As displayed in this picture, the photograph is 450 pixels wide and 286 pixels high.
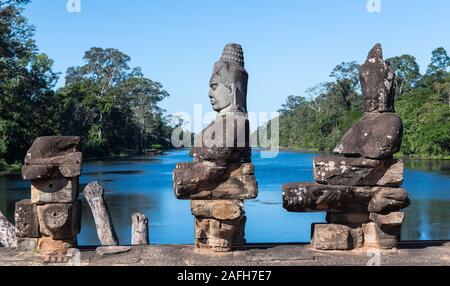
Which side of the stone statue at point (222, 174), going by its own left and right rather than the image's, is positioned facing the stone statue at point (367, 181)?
back

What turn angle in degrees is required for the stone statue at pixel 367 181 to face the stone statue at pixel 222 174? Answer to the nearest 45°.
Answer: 0° — it already faces it

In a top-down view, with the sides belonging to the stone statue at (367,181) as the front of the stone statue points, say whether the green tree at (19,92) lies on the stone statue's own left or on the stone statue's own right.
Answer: on the stone statue's own right

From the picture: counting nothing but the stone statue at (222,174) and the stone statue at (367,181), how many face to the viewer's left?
2

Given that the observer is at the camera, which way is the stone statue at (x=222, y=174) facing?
facing to the left of the viewer

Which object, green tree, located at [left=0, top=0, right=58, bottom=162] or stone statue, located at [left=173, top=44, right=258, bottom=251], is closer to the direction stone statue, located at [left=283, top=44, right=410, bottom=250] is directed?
the stone statue

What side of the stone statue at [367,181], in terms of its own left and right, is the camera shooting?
left
